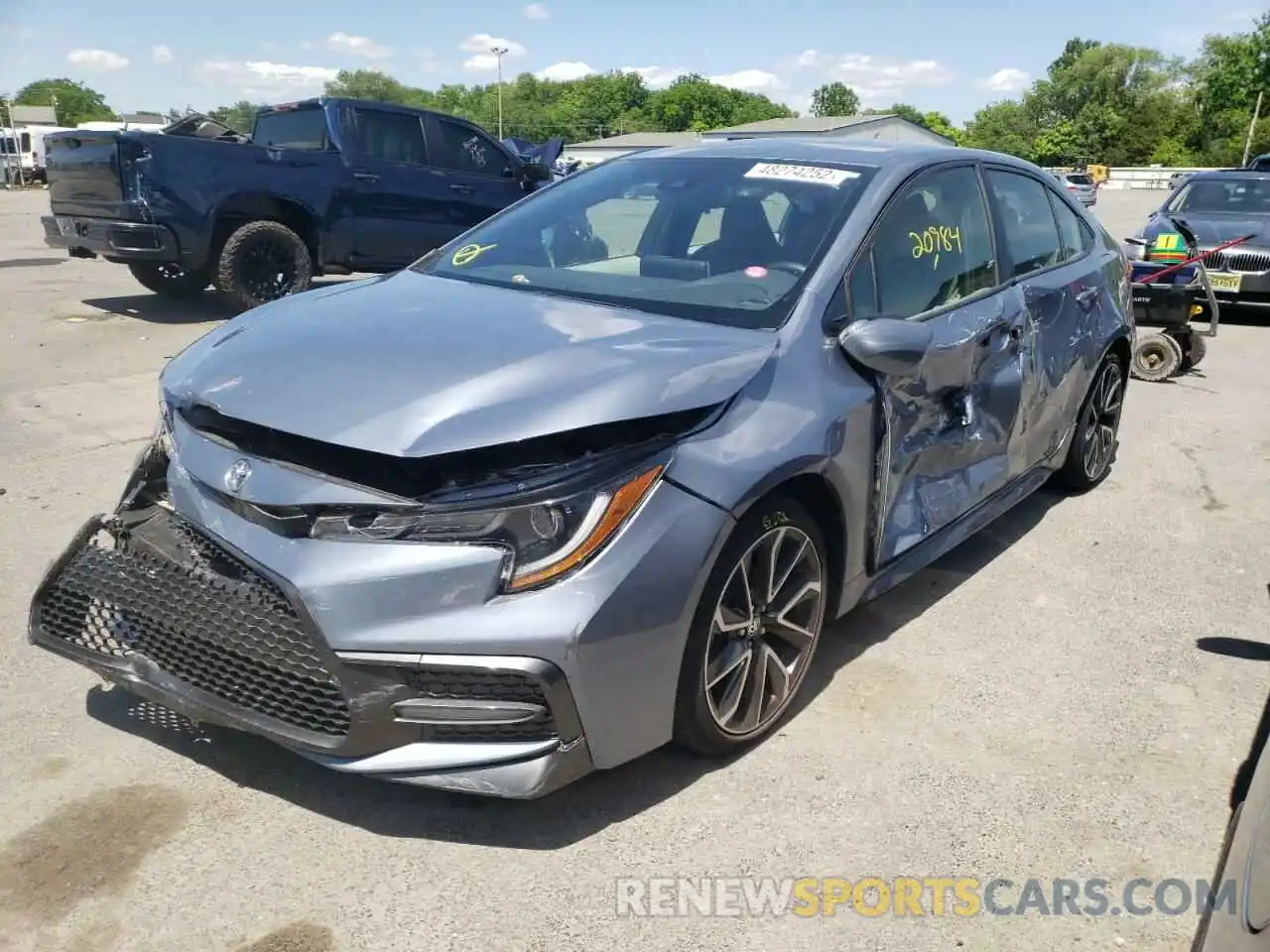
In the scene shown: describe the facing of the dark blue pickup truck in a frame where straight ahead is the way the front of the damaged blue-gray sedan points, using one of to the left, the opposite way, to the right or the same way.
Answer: the opposite way

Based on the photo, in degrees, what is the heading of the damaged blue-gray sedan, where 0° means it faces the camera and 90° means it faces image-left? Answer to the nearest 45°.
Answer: approximately 45°

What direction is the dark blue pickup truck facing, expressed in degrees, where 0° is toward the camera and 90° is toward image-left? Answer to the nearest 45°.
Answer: approximately 225°

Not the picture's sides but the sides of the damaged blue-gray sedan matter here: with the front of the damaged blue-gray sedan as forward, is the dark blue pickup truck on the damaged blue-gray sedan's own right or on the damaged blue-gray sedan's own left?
on the damaged blue-gray sedan's own right

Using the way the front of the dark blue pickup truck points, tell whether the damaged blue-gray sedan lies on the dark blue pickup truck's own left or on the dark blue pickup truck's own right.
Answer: on the dark blue pickup truck's own right
